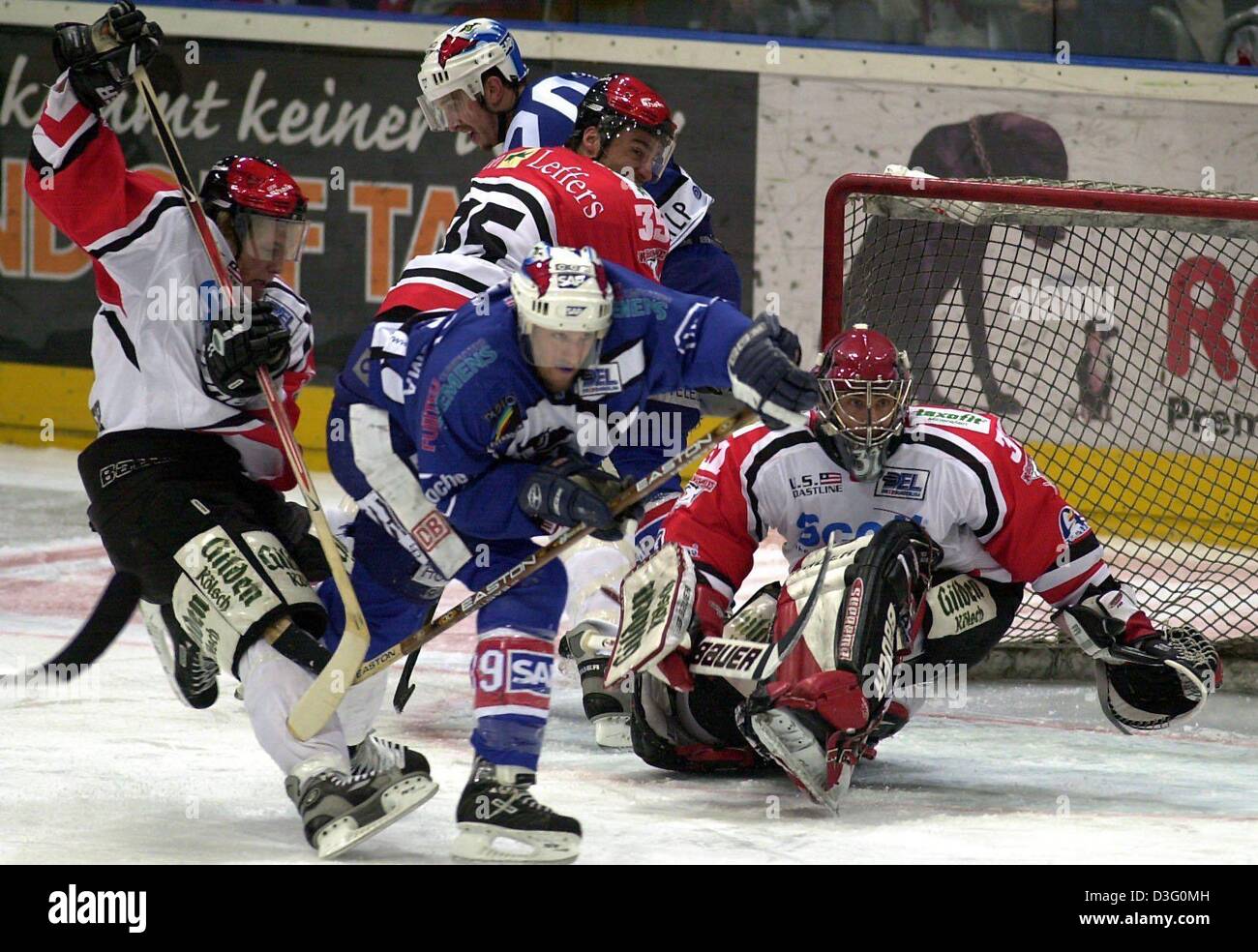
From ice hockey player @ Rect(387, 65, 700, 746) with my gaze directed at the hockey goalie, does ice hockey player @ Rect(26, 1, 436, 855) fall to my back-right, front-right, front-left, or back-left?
back-right

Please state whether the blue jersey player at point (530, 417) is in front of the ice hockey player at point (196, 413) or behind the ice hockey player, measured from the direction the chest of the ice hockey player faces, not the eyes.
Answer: in front

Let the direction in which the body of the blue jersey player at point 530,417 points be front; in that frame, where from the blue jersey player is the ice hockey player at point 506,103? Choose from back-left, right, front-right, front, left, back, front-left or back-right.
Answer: back-left

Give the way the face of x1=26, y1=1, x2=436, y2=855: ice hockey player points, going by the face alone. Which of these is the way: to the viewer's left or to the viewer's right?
to the viewer's right

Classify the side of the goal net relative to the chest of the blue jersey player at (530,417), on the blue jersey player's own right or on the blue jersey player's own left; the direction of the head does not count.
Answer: on the blue jersey player's own left

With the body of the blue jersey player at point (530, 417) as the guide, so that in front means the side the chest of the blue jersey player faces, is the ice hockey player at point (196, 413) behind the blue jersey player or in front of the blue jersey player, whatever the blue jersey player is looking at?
behind

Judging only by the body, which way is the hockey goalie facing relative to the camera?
toward the camera

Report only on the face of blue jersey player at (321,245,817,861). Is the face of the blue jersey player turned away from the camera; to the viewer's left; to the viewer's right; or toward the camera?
toward the camera

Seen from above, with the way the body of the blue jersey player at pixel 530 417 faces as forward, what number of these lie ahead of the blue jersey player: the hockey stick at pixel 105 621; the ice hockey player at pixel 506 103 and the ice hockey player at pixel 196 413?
0

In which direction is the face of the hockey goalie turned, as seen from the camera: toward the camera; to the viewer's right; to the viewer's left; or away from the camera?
toward the camera

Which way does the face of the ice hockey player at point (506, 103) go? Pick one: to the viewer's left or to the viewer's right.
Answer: to the viewer's left

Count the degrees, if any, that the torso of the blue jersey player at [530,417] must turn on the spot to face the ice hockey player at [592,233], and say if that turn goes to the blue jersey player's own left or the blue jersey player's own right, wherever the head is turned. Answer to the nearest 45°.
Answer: approximately 135° to the blue jersey player's own left

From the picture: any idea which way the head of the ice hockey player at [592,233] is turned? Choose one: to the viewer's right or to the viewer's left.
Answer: to the viewer's right

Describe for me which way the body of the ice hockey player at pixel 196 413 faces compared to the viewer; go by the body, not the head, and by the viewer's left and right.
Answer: facing the viewer and to the right of the viewer

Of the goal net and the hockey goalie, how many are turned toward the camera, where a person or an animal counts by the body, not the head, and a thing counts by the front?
2
